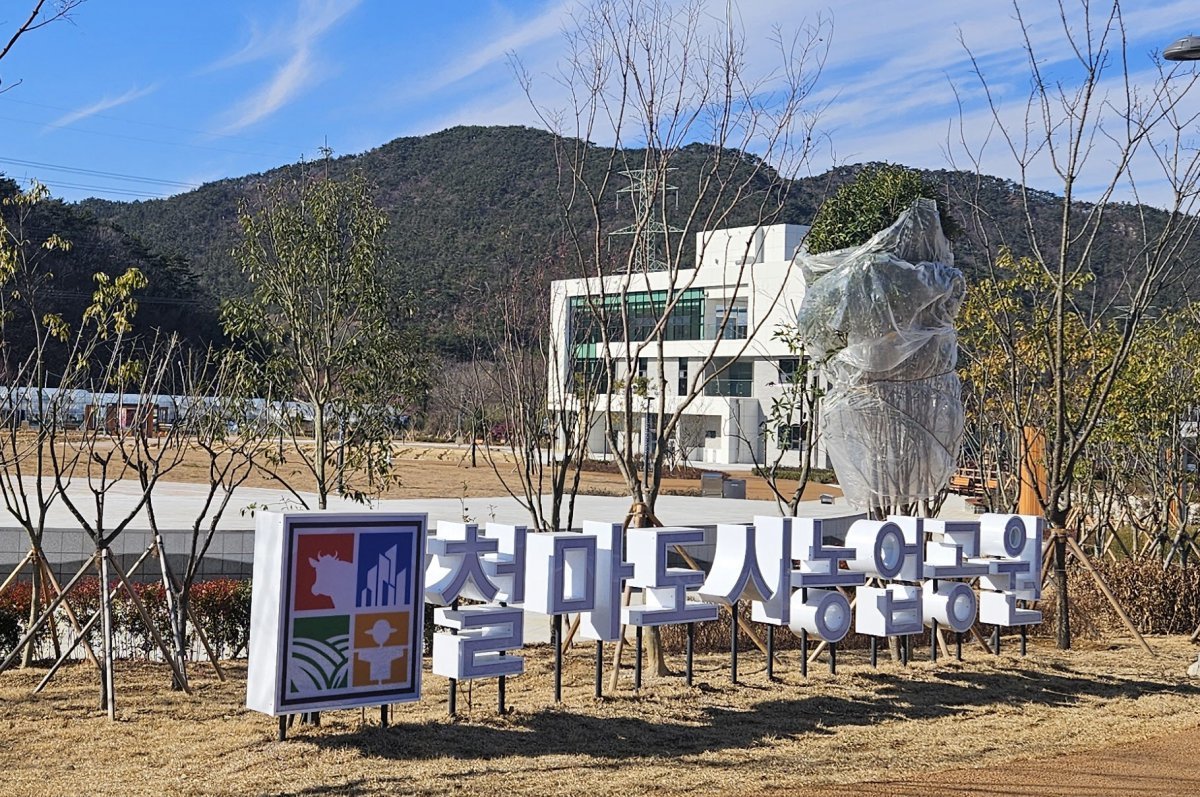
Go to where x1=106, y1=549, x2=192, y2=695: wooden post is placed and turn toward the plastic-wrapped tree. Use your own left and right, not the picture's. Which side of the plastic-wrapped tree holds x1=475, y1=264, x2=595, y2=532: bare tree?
left

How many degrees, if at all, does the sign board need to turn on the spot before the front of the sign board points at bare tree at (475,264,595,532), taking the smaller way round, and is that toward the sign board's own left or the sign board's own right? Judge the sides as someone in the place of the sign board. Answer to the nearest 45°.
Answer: approximately 135° to the sign board's own left

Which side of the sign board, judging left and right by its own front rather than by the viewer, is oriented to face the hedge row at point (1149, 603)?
left

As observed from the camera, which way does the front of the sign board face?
facing the viewer and to the right of the viewer

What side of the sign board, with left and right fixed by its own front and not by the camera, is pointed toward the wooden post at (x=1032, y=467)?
left

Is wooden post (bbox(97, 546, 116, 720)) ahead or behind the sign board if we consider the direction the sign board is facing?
behind

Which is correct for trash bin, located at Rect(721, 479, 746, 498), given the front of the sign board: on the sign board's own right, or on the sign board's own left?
on the sign board's own left

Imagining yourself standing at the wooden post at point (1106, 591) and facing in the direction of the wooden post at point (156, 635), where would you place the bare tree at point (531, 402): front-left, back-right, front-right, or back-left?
front-right

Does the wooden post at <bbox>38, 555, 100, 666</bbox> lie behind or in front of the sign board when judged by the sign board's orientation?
behind

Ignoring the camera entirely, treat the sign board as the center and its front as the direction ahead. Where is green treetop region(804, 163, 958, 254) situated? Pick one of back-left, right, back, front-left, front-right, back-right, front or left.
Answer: left
